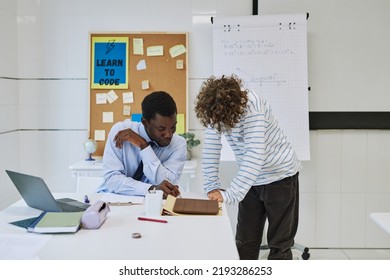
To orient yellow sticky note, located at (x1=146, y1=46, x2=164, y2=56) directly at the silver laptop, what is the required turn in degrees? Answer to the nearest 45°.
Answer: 0° — it already faces it

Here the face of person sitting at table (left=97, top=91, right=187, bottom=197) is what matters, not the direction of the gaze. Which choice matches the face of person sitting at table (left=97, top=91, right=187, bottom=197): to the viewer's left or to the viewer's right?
to the viewer's right

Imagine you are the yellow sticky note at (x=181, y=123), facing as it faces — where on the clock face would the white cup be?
The white cup is roughly at 12 o'clock from the yellow sticky note.
